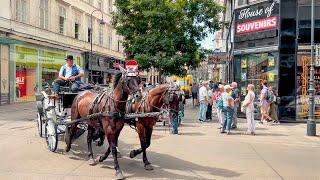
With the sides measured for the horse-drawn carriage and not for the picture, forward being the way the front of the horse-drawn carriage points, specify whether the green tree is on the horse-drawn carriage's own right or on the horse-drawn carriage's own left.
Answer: on the horse-drawn carriage's own left

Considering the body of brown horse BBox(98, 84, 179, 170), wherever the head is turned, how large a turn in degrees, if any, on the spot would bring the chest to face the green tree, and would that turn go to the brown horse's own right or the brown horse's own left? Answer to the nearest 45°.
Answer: approximately 135° to the brown horse's own left

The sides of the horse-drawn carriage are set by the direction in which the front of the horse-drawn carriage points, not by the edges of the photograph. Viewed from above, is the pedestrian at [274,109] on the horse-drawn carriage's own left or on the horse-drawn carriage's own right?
on the horse-drawn carriage's own left

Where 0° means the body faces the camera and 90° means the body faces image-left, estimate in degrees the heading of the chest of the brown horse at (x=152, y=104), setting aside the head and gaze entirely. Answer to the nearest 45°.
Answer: approximately 315°

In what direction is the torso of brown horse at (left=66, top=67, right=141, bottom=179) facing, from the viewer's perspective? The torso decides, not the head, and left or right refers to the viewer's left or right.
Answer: facing the viewer and to the right of the viewer

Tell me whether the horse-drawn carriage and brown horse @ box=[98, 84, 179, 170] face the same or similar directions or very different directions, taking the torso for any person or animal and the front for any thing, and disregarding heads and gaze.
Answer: same or similar directions

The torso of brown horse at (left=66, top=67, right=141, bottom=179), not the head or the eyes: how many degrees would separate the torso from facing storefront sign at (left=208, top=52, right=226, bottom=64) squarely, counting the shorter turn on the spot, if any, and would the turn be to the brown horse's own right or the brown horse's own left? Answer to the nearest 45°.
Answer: approximately 90° to the brown horse's own left

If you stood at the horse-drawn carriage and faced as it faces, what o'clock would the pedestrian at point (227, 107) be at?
The pedestrian is roughly at 9 o'clock from the horse-drawn carriage.

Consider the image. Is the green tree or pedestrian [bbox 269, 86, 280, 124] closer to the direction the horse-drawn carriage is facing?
the pedestrian

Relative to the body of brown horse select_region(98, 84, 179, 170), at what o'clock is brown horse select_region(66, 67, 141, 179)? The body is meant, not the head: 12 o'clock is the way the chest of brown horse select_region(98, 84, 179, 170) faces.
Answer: brown horse select_region(66, 67, 141, 179) is roughly at 3 o'clock from brown horse select_region(98, 84, 179, 170).

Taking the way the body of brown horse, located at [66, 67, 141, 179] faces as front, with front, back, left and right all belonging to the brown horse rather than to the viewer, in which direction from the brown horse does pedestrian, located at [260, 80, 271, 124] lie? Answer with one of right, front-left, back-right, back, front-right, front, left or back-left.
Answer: left

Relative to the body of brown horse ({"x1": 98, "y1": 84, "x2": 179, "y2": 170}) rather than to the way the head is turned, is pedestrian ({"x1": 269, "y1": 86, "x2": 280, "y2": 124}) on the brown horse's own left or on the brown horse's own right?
on the brown horse's own left

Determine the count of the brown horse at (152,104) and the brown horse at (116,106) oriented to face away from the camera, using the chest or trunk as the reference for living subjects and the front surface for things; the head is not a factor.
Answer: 0

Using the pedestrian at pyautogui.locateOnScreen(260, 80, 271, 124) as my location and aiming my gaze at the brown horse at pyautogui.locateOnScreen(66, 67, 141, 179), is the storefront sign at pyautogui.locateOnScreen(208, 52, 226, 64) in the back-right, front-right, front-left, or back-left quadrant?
back-right
